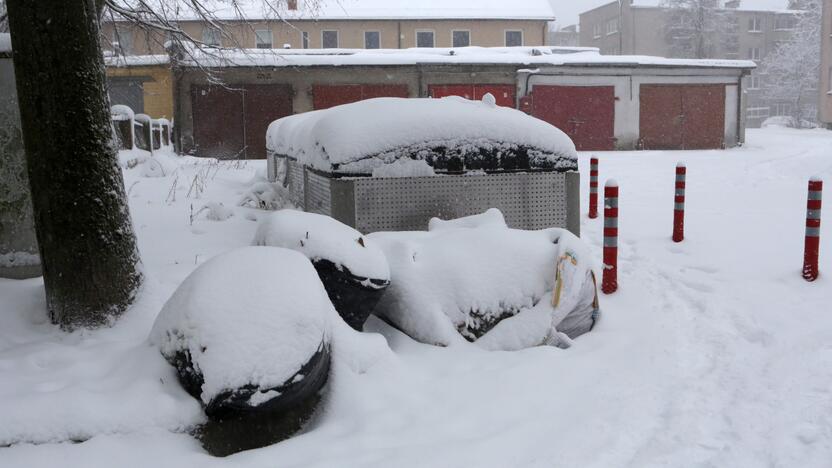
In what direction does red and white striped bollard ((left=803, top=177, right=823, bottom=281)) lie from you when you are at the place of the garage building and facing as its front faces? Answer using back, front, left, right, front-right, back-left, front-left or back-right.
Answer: front

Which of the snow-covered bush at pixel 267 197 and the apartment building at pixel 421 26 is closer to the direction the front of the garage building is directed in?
the snow-covered bush

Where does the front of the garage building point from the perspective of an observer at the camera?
facing the viewer

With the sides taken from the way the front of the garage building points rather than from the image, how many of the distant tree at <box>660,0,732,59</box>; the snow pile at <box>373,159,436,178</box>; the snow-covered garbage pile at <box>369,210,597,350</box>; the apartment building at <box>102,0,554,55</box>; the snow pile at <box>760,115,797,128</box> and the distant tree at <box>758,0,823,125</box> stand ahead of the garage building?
2

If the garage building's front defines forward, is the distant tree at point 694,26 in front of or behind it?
behind

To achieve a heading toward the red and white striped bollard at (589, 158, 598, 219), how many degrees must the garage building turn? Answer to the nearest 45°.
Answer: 0° — it already faces it

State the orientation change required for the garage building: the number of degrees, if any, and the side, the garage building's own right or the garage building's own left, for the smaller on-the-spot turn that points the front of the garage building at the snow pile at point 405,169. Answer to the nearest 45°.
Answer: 0° — it already faces it

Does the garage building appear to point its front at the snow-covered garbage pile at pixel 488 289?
yes

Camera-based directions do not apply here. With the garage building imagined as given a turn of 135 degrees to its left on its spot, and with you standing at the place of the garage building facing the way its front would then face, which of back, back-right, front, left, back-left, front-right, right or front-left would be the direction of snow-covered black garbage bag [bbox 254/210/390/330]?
back-right

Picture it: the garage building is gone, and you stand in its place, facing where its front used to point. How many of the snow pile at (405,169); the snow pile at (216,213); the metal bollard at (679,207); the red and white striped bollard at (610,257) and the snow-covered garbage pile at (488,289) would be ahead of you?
5

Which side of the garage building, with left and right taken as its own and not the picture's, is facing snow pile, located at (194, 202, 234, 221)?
front

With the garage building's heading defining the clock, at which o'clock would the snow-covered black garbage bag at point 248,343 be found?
The snow-covered black garbage bag is roughly at 12 o'clock from the garage building.

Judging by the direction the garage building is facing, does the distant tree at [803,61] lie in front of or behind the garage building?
behind

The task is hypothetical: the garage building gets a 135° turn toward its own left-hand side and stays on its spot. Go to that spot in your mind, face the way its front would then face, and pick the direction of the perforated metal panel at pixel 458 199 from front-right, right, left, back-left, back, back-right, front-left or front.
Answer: back-right

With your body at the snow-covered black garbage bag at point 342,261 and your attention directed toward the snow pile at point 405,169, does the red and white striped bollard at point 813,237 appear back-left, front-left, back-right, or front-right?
front-right

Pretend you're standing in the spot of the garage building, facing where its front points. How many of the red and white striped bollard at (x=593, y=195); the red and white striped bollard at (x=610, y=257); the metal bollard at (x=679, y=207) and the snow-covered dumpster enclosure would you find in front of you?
4
